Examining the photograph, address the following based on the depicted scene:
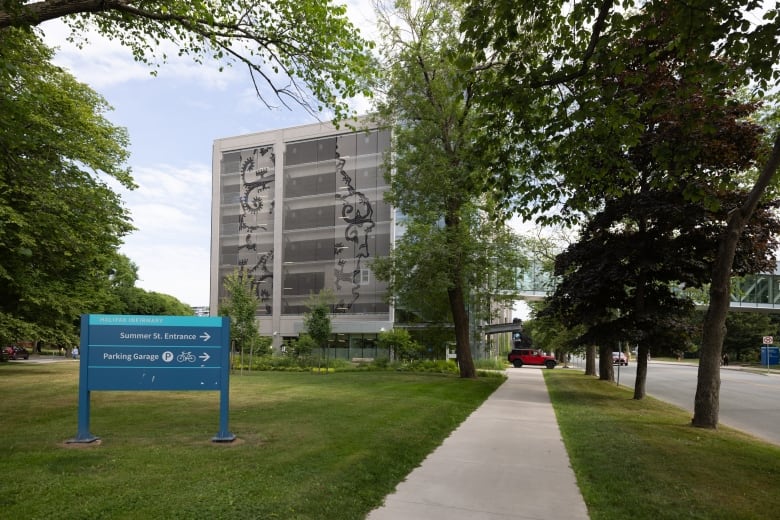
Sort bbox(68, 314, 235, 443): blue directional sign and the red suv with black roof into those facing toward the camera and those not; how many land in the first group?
1

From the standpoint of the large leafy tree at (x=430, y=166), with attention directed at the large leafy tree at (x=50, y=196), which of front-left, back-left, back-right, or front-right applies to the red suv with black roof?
back-right

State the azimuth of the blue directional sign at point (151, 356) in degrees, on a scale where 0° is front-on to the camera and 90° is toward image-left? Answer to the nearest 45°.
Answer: approximately 0°
